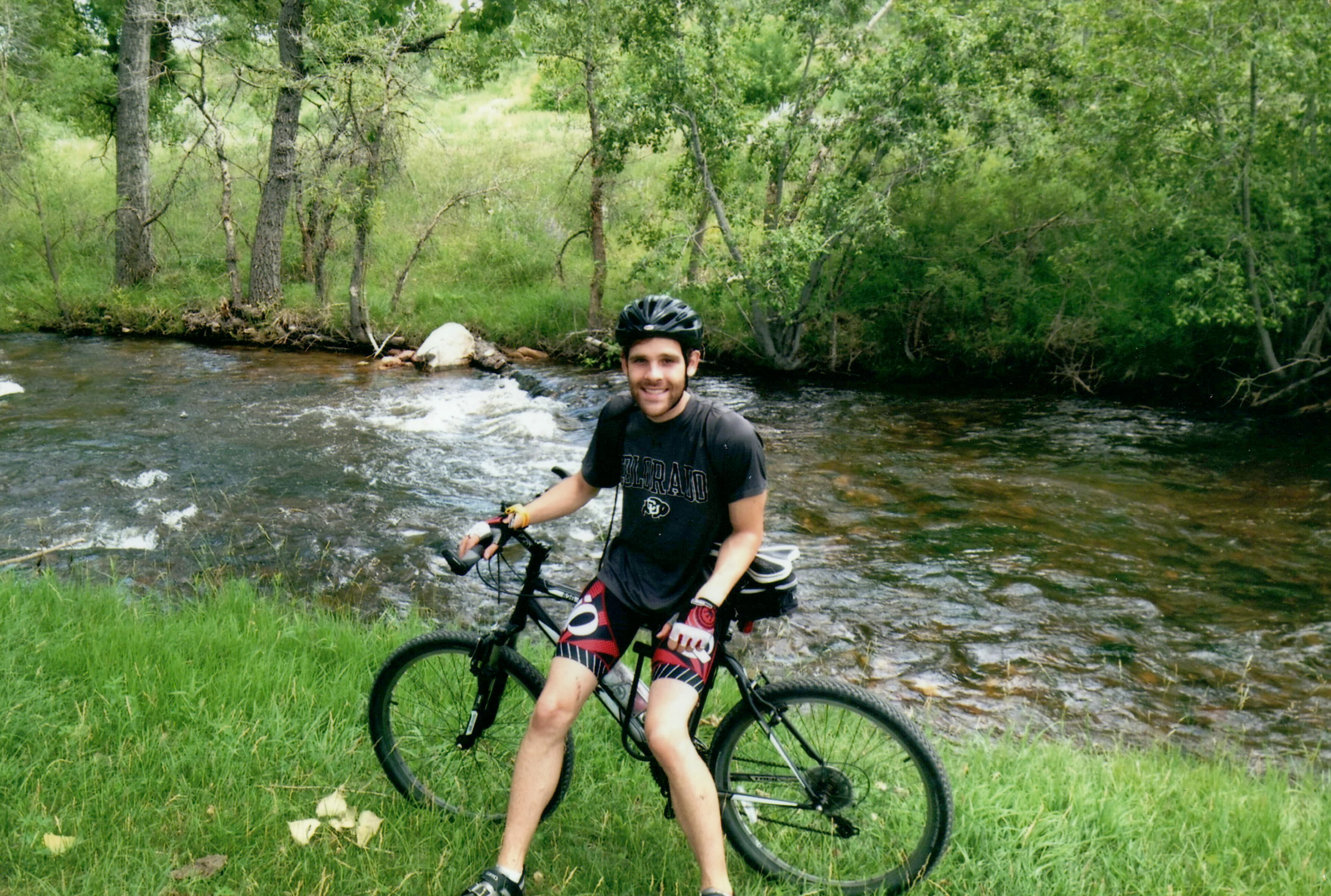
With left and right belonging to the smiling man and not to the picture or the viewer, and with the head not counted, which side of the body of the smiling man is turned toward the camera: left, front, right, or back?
front

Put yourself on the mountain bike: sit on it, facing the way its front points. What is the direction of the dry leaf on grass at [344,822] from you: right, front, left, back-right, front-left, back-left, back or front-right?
front

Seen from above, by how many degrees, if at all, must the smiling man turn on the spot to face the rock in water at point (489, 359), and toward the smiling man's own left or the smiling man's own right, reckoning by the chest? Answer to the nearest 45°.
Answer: approximately 180°

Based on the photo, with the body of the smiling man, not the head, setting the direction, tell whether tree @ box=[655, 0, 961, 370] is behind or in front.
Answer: behind

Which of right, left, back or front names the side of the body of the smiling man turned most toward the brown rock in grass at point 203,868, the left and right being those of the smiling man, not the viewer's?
right

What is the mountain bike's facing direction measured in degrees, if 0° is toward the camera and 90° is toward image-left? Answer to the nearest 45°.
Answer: approximately 90°

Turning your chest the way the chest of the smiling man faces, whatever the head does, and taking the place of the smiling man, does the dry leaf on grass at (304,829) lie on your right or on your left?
on your right

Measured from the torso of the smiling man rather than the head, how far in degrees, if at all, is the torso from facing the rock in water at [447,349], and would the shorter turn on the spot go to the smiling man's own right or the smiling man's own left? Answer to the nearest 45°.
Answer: approximately 180°

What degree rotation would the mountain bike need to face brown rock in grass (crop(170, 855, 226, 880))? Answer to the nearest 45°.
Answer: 0° — it already faces it

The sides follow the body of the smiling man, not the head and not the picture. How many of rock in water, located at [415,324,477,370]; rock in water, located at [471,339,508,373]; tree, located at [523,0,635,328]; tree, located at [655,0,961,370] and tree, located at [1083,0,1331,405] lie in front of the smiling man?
0

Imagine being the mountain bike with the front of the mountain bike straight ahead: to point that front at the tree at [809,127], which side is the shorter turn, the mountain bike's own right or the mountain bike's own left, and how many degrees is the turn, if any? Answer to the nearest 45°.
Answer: approximately 90° to the mountain bike's own right

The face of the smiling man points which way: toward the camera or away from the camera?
toward the camera

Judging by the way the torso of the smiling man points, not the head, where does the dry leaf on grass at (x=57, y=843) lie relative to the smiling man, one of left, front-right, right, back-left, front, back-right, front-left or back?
right

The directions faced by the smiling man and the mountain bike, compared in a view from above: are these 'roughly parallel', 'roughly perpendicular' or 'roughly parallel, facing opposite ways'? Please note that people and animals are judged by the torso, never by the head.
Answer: roughly perpendicular

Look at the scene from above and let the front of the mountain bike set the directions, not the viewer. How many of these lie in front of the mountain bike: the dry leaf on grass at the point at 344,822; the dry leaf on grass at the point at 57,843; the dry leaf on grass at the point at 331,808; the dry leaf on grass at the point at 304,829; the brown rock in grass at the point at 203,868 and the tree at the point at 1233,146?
5
